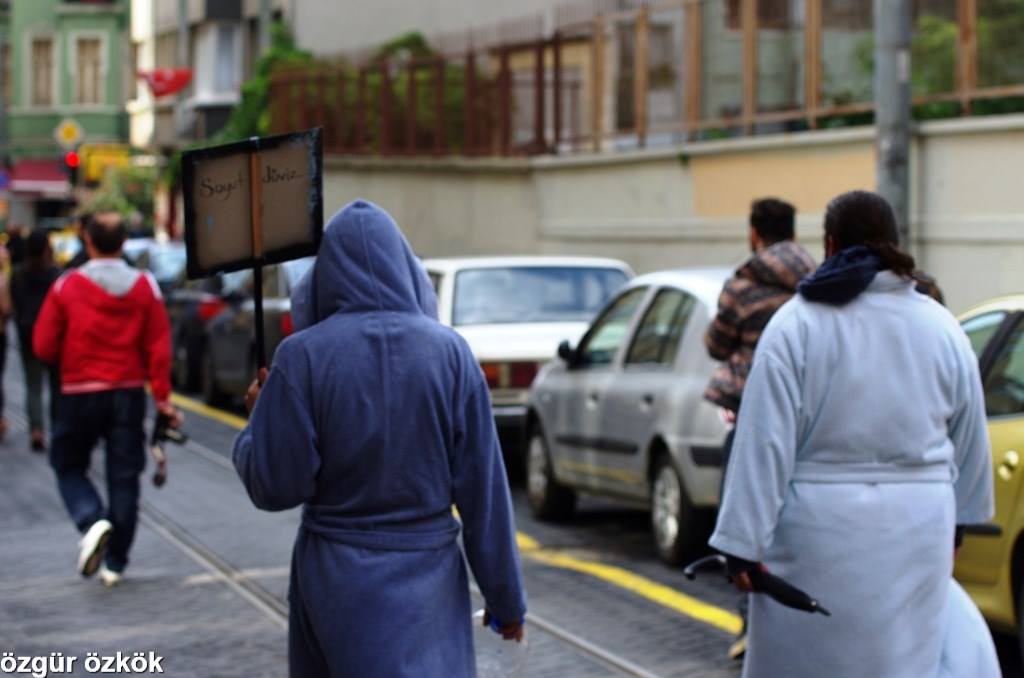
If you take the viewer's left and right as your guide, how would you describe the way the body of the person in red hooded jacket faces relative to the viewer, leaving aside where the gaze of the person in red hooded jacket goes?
facing away from the viewer

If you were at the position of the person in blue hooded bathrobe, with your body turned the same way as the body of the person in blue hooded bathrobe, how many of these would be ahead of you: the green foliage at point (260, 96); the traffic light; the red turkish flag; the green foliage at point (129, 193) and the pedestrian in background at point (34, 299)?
5

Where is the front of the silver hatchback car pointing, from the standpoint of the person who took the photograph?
facing away from the viewer and to the left of the viewer

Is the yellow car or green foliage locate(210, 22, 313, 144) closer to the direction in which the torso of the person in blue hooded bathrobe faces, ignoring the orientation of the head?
the green foliage

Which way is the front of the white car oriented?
away from the camera

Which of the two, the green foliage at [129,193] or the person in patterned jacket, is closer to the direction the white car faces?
the green foliage

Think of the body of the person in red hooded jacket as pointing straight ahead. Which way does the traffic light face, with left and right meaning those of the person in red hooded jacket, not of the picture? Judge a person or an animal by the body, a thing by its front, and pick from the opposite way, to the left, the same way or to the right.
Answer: the opposite way

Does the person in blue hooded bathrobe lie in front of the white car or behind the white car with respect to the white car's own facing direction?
behind

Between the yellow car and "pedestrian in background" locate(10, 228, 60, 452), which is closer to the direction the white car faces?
the pedestrian in background

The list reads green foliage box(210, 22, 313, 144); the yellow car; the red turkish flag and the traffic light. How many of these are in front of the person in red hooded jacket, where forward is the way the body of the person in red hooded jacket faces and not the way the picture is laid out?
3

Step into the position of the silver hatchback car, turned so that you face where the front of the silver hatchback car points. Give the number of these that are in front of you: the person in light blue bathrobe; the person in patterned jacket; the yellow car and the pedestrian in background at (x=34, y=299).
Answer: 1

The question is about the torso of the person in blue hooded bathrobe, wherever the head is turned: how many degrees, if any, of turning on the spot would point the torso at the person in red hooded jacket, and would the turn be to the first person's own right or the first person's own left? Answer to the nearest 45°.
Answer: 0° — they already face them

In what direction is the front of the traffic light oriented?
toward the camera

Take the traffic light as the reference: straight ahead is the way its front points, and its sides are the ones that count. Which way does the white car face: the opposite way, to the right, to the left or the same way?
the opposite way

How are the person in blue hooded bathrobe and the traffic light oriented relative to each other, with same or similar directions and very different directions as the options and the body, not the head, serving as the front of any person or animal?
very different directions

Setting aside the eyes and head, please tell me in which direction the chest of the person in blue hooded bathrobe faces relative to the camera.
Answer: away from the camera
